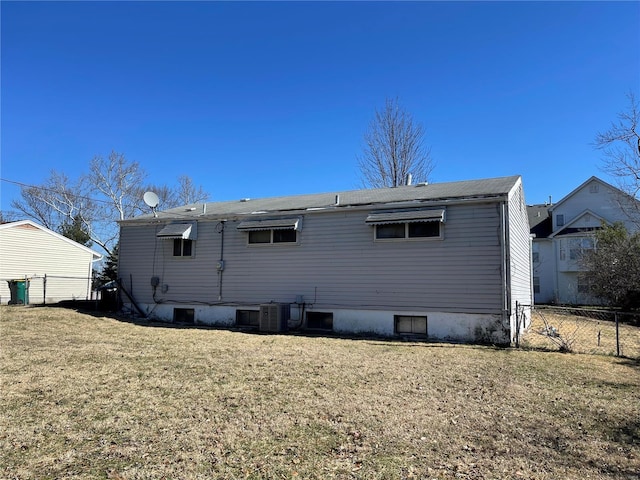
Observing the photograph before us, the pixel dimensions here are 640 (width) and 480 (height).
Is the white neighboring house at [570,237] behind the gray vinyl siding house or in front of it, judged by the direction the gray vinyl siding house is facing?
in front

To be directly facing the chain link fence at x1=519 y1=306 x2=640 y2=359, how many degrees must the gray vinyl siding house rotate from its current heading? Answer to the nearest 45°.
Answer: approximately 45° to its right

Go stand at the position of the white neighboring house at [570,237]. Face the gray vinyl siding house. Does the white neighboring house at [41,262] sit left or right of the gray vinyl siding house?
right

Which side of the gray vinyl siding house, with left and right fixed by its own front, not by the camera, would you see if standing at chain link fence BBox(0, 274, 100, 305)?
left

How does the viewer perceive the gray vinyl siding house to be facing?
facing away from the viewer and to the right of the viewer

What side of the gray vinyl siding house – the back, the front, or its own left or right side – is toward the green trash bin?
left

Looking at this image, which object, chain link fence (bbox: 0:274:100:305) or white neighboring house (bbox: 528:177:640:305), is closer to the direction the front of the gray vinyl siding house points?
the white neighboring house

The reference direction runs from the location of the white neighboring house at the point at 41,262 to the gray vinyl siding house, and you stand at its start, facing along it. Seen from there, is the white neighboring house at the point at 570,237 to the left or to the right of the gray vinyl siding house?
left

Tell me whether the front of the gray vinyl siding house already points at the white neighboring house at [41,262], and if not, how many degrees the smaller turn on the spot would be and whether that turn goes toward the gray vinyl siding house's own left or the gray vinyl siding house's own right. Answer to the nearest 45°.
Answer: approximately 90° to the gray vinyl siding house's own left
